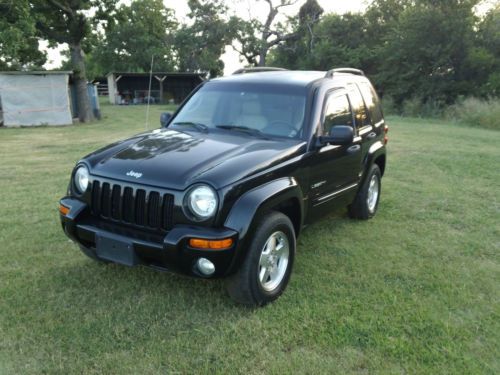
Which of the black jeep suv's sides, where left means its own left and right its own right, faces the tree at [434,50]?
back

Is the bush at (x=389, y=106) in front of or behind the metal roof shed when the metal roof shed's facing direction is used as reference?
in front

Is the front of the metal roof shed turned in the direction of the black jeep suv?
yes

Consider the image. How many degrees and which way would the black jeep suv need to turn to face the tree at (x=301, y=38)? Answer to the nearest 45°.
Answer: approximately 135° to its right

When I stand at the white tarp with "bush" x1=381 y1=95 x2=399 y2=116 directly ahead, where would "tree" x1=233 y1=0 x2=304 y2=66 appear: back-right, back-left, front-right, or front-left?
front-left

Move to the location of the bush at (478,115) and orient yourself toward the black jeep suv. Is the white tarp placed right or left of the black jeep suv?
right

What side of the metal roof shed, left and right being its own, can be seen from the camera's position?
front

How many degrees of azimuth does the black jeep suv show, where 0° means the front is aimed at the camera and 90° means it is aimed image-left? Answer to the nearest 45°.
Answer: approximately 45°

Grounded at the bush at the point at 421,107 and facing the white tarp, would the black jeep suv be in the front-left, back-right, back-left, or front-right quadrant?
front-left

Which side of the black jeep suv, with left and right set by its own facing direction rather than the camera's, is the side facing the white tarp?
right

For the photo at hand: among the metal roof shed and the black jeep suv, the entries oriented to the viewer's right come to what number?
0

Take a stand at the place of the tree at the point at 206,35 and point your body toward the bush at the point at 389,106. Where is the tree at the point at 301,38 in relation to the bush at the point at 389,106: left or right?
left
